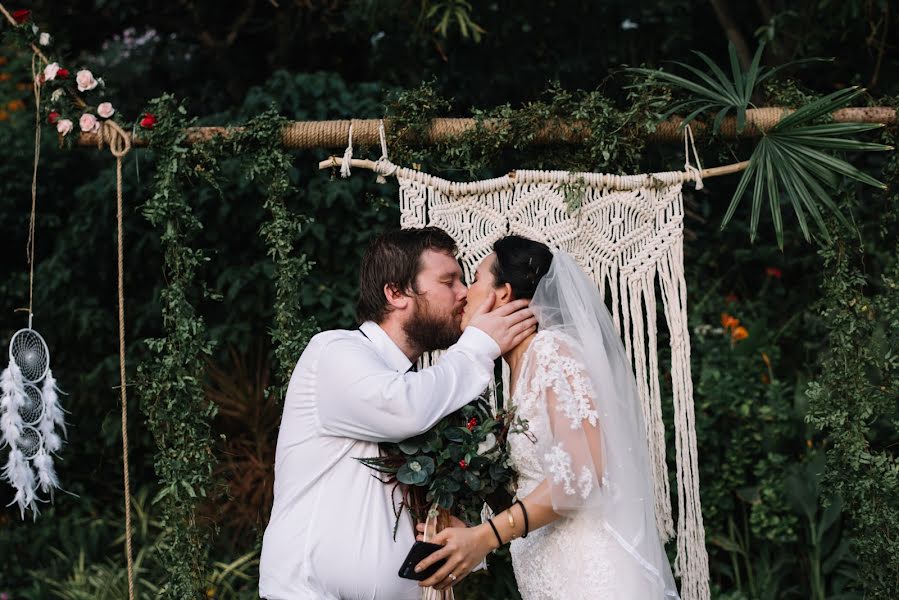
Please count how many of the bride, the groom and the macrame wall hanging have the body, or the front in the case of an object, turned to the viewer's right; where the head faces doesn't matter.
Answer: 1

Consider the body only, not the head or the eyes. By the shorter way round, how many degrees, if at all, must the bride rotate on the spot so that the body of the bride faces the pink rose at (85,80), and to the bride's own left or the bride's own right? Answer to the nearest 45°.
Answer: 0° — they already face it

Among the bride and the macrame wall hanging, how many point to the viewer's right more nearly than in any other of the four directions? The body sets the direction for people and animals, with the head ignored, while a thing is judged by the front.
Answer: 0

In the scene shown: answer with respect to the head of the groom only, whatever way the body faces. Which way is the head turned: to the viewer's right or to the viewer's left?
to the viewer's right

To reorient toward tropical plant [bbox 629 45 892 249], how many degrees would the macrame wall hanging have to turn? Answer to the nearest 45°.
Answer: approximately 90° to its left

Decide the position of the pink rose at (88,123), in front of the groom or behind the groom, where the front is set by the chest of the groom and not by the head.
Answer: behind

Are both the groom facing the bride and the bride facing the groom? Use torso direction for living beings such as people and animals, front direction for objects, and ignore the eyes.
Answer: yes

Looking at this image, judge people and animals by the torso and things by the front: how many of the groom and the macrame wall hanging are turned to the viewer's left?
0

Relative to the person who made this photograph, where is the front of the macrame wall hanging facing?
facing the viewer

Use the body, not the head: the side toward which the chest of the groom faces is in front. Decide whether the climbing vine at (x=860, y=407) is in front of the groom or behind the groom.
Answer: in front

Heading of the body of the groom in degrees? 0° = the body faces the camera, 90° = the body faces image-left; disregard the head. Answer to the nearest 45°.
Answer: approximately 270°

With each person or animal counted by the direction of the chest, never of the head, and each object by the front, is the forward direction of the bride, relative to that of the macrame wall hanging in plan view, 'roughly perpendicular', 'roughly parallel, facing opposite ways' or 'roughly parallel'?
roughly perpendicular

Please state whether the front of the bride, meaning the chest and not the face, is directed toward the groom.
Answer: yes

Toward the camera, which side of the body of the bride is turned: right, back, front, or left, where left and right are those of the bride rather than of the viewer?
left

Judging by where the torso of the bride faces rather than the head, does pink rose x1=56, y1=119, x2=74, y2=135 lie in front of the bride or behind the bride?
in front
